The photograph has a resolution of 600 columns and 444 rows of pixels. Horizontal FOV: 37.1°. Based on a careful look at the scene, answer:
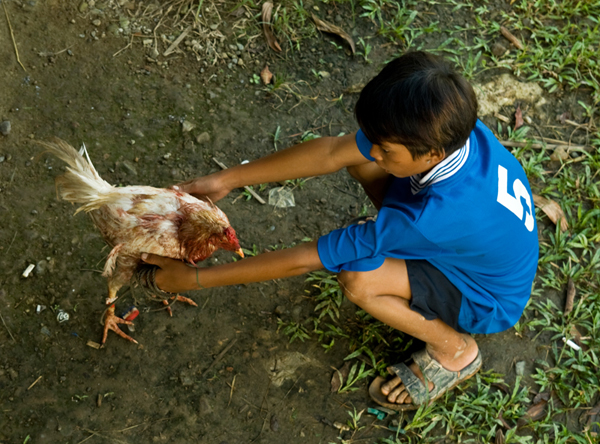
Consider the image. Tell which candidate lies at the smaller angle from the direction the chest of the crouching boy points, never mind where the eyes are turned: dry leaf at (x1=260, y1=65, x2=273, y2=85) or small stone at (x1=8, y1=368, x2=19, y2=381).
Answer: the small stone

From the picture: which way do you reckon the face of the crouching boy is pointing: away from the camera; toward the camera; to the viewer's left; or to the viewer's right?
to the viewer's left

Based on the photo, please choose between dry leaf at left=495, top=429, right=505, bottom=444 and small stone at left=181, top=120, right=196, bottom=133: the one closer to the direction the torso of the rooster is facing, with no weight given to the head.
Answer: the dry leaf

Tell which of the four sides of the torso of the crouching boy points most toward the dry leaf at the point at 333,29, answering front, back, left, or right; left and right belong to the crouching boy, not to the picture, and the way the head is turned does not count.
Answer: right

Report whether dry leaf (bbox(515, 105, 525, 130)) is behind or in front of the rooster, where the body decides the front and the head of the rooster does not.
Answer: in front

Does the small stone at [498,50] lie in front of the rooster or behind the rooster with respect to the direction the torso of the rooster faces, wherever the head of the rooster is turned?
in front

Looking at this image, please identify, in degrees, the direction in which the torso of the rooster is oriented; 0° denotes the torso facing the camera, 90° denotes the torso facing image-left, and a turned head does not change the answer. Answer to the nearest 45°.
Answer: approximately 270°

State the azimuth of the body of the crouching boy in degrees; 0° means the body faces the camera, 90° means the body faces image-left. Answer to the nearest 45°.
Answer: approximately 90°
